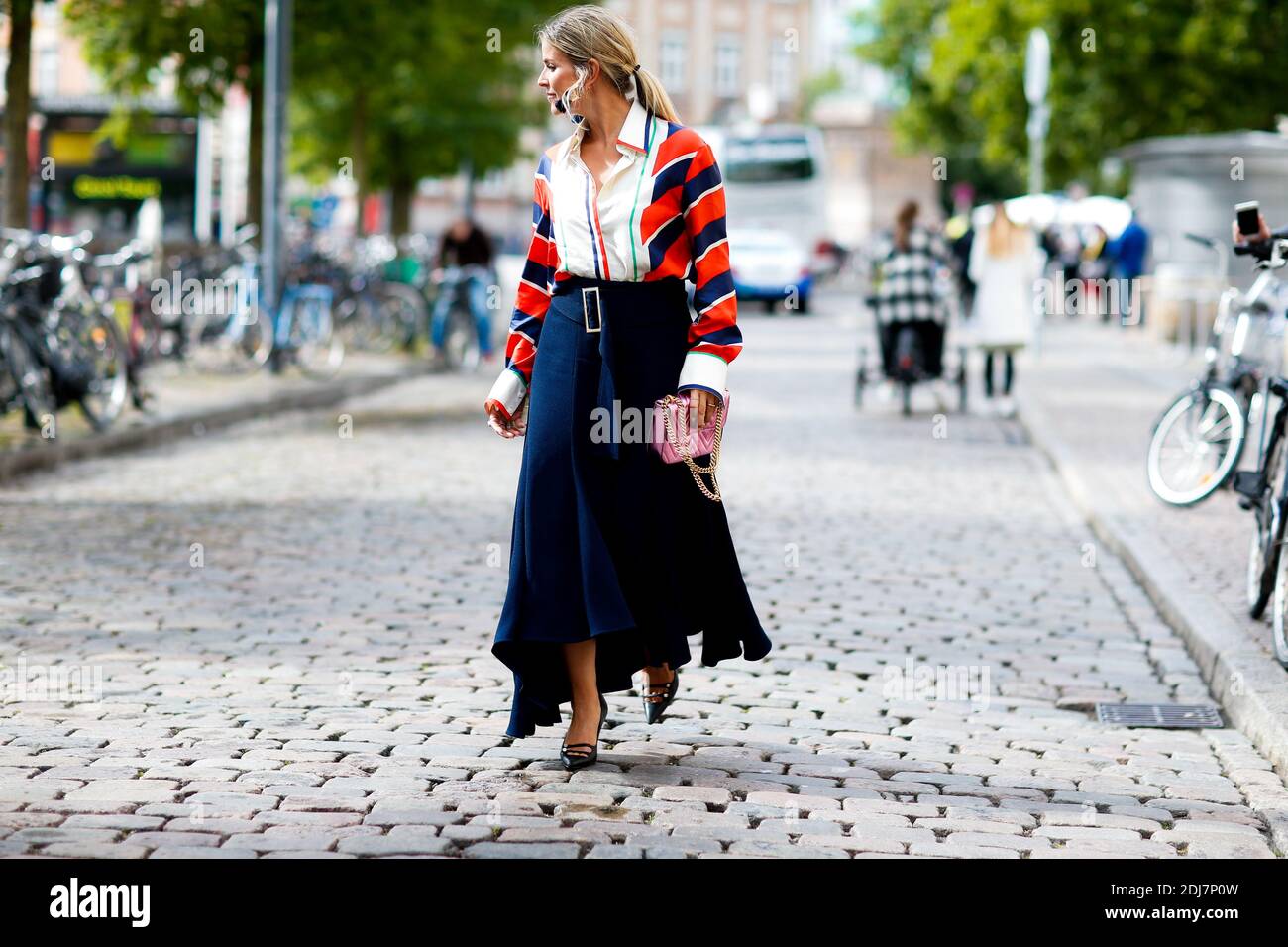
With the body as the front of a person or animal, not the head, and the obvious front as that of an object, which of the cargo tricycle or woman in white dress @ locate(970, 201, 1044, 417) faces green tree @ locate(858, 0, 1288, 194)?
the woman in white dress

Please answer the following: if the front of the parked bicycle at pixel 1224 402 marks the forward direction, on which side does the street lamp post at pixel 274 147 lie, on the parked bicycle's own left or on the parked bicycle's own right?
on the parked bicycle's own right

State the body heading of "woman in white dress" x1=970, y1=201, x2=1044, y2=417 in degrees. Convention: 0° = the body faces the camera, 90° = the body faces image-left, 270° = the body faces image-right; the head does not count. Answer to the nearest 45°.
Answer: approximately 180°

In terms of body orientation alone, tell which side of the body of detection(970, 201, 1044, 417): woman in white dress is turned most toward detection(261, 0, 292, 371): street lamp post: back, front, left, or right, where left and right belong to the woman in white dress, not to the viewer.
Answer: left

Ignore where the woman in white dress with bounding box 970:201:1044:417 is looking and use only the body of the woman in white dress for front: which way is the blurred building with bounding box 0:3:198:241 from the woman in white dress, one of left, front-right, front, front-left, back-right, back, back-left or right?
front-left

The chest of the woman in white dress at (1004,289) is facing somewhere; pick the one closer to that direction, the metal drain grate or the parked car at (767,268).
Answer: the parked car
